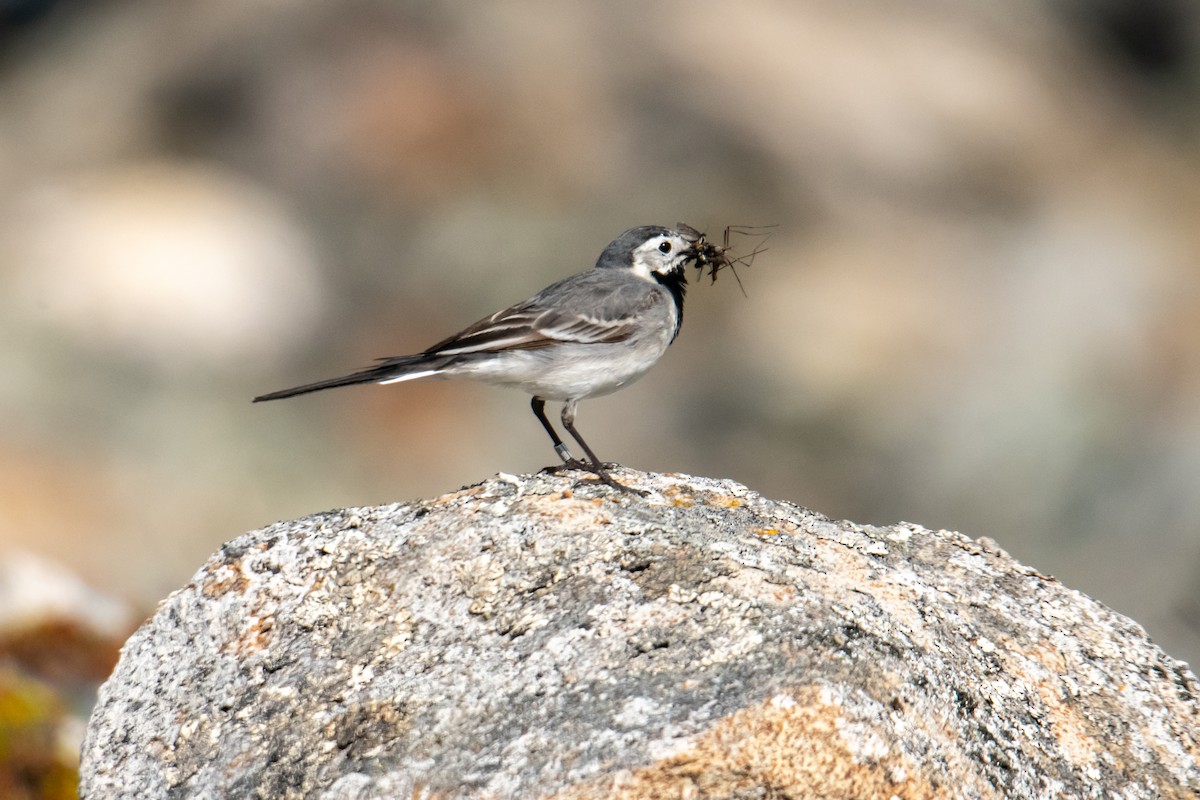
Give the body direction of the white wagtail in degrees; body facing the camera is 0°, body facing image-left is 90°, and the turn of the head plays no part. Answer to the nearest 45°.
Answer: approximately 270°
